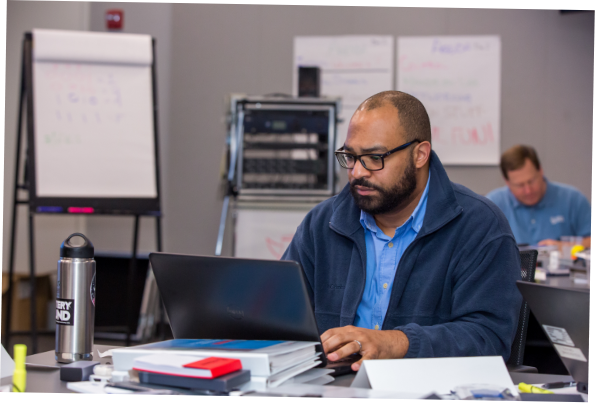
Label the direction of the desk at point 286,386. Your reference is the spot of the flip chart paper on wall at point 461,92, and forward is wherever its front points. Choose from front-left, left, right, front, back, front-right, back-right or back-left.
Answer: front

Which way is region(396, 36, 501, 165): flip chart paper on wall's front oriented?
toward the camera

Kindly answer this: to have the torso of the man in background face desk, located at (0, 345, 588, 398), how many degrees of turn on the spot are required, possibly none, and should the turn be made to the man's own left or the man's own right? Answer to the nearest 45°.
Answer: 0° — they already face it

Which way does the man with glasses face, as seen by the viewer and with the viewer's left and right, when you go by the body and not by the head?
facing the viewer and to the left of the viewer

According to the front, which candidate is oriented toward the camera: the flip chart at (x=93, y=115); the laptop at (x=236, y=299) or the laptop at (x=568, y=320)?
the flip chart

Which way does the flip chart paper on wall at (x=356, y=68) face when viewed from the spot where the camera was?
facing the viewer

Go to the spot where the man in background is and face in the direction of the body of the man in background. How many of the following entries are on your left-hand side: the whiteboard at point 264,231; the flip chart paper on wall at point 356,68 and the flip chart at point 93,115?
0

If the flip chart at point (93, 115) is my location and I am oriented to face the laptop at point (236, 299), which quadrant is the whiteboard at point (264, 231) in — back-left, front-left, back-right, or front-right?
front-left

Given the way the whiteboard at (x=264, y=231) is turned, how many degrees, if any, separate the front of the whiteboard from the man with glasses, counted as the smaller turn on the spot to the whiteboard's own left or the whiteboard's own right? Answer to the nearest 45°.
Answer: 0° — it already faces them

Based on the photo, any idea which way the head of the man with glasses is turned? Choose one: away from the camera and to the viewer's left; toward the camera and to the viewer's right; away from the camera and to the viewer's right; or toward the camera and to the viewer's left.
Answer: toward the camera and to the viewer's left

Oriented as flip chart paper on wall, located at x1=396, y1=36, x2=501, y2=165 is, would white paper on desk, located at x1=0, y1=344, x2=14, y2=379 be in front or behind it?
in front

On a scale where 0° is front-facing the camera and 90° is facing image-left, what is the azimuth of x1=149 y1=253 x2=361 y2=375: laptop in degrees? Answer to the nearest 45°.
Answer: approximately 225°

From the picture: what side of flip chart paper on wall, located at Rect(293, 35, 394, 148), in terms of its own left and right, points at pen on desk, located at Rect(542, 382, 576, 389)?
front

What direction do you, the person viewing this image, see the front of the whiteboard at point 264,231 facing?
facing the viewer
